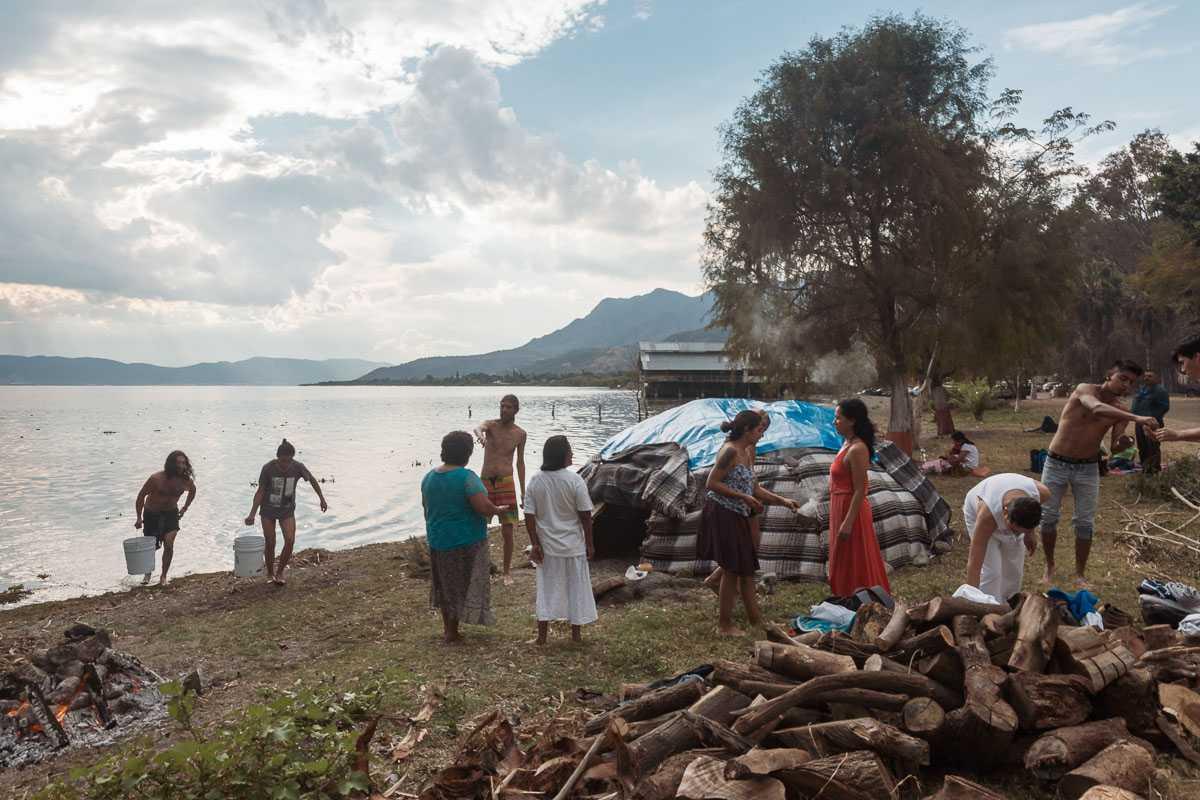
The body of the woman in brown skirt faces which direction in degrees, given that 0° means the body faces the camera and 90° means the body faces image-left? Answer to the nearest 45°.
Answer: approximately 270°

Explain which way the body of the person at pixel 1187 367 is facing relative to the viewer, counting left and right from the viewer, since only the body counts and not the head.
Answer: facing to the left of the viewer

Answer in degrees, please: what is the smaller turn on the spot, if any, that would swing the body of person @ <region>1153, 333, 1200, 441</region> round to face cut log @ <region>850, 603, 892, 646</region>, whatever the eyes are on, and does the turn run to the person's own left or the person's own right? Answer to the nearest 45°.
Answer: approximately 45° to the person's own left

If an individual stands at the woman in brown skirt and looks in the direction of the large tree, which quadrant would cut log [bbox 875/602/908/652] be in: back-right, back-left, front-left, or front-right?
back-right

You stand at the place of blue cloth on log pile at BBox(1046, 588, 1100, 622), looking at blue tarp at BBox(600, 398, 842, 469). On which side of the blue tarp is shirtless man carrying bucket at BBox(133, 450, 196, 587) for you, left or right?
left

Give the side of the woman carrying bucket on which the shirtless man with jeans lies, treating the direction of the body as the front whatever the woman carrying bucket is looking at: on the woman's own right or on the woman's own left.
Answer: on the woman's own left

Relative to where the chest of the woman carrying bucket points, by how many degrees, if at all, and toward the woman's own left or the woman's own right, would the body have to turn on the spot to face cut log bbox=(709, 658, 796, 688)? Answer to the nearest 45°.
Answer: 0° — they already face it

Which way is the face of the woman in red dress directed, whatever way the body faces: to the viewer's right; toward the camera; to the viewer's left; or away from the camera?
to the viewer's left
